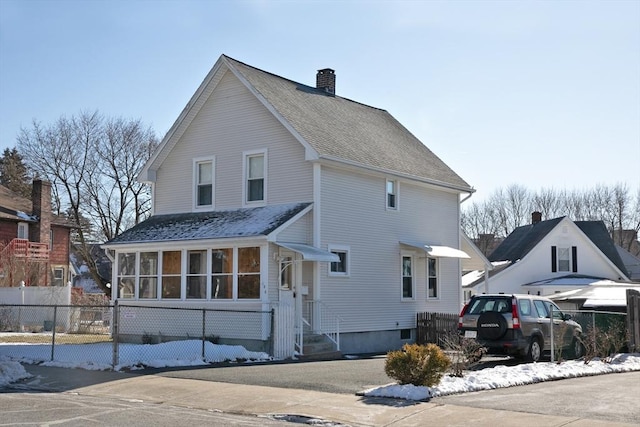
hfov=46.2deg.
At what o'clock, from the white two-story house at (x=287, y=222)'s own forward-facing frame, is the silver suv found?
The silver suv is roughly at 9 o'clock from the white two-story house.

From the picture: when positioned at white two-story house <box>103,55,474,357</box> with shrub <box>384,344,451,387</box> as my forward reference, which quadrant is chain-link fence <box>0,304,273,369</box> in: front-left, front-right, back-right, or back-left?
front-right

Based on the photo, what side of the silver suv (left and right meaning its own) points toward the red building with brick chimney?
left

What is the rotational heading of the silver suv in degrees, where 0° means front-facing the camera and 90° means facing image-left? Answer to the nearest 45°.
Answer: approximately 225°

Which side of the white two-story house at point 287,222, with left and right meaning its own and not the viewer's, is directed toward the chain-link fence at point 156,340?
front

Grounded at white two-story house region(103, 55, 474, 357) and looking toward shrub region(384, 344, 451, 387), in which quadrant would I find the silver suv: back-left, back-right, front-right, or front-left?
front-left

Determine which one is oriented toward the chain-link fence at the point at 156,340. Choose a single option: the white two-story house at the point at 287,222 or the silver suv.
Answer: the white two-story house

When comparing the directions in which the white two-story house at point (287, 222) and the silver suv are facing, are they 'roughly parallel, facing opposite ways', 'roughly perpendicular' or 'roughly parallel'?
roughly parallel, facing opposite ways

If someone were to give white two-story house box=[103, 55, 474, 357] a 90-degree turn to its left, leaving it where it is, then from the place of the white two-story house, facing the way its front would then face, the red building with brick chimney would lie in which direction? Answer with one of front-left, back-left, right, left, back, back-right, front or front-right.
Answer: back
